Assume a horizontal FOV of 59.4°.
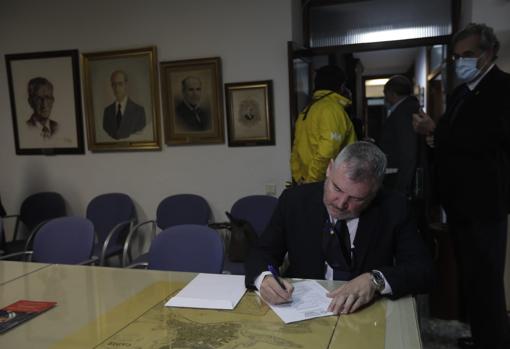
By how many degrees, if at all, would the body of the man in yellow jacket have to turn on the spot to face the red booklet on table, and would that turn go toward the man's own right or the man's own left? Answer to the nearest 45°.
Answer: approximately 180°

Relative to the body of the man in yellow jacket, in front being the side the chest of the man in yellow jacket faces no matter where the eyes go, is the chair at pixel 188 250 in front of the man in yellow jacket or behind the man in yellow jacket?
behind

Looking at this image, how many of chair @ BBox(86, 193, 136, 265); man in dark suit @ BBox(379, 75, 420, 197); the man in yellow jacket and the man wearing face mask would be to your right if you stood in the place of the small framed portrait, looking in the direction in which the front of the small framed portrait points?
1

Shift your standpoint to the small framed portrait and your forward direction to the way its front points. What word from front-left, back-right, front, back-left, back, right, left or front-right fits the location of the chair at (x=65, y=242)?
front-right

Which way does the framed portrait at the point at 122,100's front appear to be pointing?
toward the camera

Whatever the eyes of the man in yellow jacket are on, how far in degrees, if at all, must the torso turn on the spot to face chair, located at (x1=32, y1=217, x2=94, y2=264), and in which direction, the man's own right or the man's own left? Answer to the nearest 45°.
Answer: approximately 135° to the man's own left

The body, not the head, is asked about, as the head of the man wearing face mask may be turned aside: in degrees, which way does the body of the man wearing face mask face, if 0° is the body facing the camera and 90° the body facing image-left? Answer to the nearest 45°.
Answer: approximately 45°

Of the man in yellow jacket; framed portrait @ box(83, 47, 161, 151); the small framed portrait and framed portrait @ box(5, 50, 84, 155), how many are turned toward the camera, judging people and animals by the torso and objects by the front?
3

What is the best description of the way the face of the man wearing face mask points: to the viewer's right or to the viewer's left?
to the viewer's left

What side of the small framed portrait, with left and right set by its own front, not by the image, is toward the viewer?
front

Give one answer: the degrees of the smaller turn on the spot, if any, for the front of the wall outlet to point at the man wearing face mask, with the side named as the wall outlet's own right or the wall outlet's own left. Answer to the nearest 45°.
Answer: approximately 45° to the wall outlet's own left

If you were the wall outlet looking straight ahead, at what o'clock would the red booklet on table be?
The red booklet on table is roughly at 1 o'clock from the wall outlet.

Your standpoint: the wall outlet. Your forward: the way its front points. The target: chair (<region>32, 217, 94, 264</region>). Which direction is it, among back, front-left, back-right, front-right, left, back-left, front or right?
front-right

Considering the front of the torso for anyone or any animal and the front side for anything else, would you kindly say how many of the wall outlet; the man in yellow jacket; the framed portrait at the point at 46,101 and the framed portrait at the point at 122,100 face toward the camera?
3

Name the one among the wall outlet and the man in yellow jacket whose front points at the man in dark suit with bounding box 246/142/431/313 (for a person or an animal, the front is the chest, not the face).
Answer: the wall outlet
